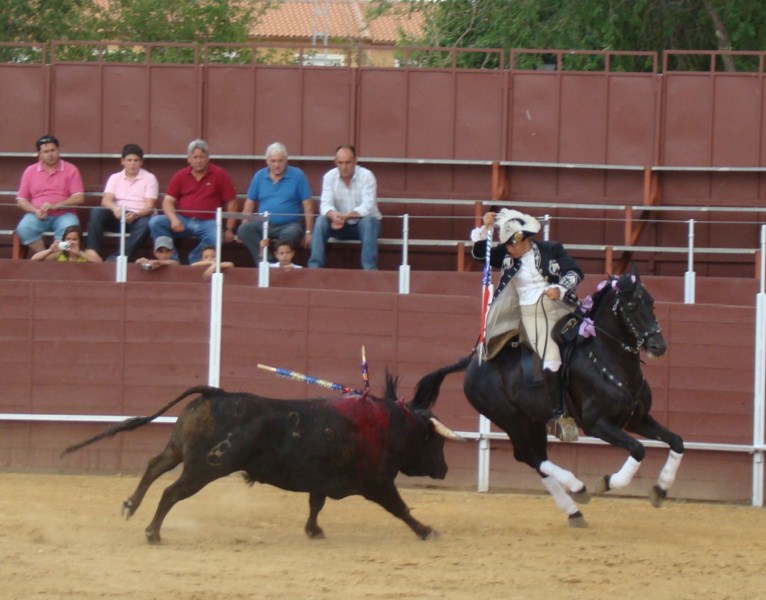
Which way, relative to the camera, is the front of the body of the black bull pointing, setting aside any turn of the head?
to the viewer's right

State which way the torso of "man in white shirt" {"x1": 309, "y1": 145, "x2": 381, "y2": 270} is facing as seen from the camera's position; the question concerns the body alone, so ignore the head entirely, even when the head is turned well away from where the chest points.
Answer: toward the camera

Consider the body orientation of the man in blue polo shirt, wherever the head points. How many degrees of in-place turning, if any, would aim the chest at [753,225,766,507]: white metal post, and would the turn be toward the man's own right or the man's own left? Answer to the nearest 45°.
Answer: approximately 45° to the man's own left

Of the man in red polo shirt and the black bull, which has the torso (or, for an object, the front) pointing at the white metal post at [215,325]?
the man in red polo shirt

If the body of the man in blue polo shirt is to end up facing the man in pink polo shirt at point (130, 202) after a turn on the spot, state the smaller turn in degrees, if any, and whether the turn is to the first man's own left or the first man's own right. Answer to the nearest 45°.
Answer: approximately 90° to the first man's own right

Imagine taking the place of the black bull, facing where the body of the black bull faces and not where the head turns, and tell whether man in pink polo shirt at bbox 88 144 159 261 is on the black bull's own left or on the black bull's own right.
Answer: on the black bull's own left

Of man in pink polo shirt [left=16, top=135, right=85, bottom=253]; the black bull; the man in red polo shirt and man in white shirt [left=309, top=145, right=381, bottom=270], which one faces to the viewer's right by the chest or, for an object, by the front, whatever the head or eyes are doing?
the black bull

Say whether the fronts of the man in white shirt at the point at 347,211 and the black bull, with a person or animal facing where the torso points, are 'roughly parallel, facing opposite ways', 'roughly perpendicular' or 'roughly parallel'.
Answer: roughly perpendicular

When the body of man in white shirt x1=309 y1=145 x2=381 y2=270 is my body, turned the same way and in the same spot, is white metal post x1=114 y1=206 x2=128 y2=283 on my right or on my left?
on my right

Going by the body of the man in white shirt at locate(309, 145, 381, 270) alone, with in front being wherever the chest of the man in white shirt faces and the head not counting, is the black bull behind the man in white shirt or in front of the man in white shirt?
in front

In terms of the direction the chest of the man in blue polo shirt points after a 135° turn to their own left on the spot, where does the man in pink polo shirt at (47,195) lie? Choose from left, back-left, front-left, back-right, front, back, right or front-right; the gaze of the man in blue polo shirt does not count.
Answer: back-left

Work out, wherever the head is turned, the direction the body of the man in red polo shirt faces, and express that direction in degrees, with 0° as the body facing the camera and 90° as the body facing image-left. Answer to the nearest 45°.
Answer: approximately 0°

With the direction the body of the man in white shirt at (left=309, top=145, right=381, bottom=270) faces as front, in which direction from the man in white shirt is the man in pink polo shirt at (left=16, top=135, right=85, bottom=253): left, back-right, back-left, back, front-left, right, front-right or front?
right

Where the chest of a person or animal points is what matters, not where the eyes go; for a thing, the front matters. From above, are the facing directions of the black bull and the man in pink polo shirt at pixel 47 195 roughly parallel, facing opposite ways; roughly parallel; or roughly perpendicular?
roughly perpendicular
